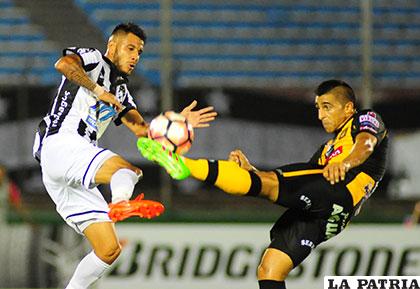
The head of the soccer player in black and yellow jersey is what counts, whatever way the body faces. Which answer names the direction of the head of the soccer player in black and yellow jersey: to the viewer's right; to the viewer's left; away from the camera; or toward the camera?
to the viewer's left

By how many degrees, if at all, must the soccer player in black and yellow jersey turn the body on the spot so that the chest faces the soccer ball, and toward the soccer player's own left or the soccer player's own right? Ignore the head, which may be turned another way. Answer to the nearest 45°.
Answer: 0° — they already face it

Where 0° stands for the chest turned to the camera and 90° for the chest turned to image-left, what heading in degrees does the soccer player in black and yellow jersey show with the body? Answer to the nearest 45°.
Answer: approximately 90°

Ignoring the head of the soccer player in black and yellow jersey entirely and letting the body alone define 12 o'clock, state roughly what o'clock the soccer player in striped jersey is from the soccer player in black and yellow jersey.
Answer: The soccer player in striped jersey is roughly at 12 o'clock from the soccer player in black and yellow jersey.
